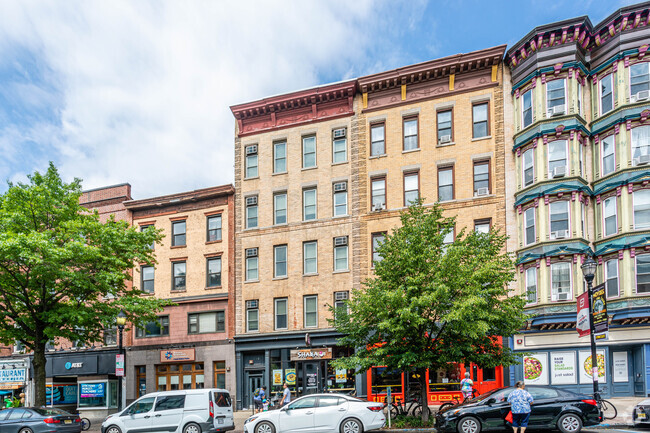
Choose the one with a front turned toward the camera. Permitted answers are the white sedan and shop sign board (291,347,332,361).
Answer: the shop sign board

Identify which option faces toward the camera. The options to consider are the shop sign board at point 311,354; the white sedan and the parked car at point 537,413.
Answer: the shop sign board

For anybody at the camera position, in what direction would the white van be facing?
facing away from the viewer and to the left of the viewer

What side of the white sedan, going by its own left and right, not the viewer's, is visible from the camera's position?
left

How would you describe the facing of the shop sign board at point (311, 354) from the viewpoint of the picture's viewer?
facing the viewer
